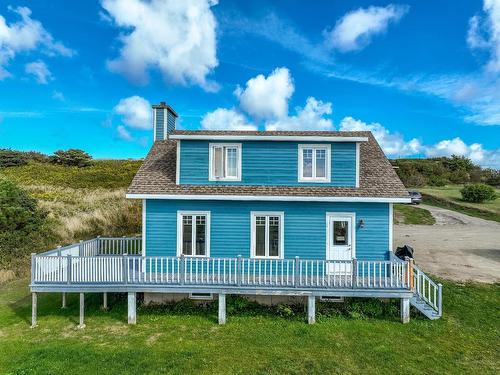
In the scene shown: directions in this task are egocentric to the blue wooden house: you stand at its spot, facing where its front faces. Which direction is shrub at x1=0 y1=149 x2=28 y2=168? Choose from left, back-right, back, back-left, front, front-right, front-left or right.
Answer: back-right

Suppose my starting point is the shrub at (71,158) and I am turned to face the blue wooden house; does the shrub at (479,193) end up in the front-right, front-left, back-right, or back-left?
front-left

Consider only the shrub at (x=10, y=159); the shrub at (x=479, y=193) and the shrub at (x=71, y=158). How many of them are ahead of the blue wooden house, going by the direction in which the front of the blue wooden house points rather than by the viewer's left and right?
0

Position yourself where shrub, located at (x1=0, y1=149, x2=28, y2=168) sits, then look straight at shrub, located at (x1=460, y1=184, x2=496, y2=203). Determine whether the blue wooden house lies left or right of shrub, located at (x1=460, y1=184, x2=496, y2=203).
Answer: right

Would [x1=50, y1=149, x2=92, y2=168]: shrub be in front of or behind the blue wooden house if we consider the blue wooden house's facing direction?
behind

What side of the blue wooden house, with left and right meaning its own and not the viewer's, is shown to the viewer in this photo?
front

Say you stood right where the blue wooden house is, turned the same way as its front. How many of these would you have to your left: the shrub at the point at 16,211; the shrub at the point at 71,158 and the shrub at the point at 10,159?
0

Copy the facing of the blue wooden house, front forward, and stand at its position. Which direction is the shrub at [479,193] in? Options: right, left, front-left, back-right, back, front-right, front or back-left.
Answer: back-left

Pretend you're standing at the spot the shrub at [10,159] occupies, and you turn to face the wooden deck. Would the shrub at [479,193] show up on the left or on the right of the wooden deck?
left

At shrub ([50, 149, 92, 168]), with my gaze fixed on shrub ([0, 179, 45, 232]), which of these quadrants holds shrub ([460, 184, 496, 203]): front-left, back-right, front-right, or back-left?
front-left

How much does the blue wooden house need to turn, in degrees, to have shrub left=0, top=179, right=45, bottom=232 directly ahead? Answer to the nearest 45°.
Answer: approximately 135° to its right
